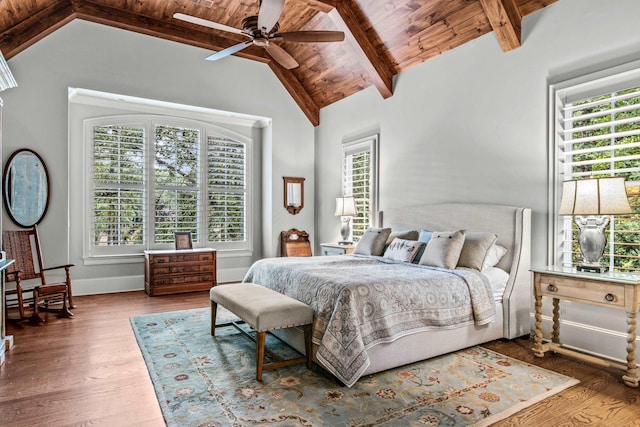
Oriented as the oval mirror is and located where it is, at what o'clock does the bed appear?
The bed is roughly at 11 o'clock from the oval mirror.

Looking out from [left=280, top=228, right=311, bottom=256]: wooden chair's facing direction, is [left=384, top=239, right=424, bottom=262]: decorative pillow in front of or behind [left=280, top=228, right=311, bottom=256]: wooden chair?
in front

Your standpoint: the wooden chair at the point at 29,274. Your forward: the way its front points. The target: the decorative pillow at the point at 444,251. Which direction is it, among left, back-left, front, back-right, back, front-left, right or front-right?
front

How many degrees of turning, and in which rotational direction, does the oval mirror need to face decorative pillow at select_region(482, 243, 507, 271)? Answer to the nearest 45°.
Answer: approximately 45° to its left

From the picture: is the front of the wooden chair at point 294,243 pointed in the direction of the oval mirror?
no

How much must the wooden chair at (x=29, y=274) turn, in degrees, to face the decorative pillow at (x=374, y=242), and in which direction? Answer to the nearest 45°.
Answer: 0° — it already faces it

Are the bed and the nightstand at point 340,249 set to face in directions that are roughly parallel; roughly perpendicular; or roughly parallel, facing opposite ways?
roughly parallel

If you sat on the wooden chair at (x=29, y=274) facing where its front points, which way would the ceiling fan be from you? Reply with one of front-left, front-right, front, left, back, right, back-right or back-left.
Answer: front

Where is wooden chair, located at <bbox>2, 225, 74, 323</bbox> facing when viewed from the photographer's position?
facing the viewer and to the right of the viewer

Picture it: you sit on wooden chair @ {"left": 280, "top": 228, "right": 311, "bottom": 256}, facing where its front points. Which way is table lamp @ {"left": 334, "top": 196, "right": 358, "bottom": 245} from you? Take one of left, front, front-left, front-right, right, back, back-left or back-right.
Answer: front-left

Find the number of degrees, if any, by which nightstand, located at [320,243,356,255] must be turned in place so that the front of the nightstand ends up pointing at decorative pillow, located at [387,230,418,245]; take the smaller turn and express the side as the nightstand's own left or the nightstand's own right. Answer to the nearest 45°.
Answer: approximately 90° to the nightstand's own left

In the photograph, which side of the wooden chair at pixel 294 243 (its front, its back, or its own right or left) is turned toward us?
front

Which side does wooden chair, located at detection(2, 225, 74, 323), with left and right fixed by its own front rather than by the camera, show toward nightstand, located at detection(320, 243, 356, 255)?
front

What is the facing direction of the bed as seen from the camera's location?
facing the viewer and to the left of the viewer

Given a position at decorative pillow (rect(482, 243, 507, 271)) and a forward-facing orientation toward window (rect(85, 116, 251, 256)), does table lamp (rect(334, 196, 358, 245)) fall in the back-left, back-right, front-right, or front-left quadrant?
front-right
